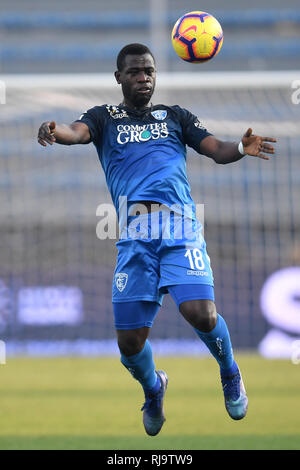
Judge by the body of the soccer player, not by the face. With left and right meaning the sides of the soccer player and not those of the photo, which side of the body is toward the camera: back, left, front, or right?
front
